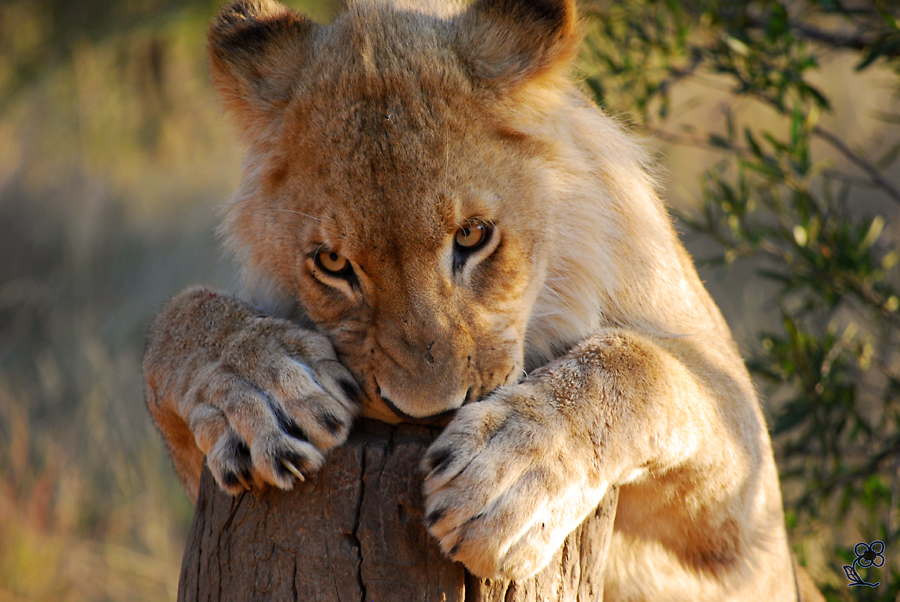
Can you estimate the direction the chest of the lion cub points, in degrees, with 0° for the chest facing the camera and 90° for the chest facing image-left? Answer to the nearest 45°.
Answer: approximately 0°
